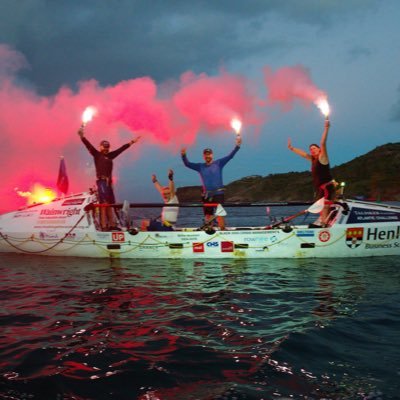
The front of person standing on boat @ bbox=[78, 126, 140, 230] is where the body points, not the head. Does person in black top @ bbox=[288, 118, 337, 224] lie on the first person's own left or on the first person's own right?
on the first person's own left

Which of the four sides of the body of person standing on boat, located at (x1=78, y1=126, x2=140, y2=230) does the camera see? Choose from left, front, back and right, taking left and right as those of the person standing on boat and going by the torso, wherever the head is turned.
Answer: front

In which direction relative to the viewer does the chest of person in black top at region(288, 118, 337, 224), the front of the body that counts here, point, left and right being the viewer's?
facing the viewer and to the left of the viewer

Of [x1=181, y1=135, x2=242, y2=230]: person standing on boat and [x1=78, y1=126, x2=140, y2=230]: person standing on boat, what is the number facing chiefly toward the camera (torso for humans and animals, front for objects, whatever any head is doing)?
2

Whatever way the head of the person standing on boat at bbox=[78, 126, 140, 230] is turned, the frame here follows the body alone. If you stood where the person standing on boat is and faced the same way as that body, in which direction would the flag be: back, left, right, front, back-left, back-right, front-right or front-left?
back-right

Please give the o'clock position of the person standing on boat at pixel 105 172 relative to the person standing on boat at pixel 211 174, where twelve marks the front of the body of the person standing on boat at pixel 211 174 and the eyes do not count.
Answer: the person standing on boat at pixel 105 172 is roughly at 3 o'clock from the person standing on boat at pixel 211 174.

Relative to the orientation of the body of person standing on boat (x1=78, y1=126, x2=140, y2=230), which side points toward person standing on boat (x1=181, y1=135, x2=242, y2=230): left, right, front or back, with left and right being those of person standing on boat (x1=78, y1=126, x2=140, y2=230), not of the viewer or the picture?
left

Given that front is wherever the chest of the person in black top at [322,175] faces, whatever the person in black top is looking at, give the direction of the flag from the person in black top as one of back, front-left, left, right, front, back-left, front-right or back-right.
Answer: front-right

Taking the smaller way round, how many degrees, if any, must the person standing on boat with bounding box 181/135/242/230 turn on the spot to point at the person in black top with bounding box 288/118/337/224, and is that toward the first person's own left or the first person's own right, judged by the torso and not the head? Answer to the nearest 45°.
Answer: approximately 90° to the first person's own left

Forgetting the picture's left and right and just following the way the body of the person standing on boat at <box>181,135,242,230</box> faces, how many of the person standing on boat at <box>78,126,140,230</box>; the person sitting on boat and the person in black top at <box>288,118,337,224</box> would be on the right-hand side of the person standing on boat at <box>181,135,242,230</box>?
2
